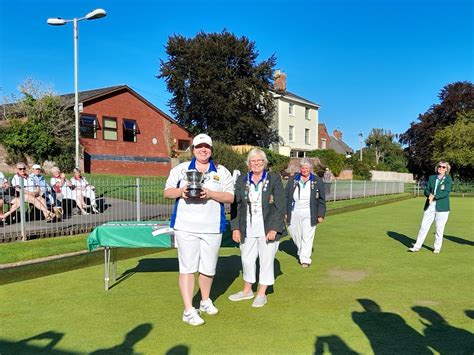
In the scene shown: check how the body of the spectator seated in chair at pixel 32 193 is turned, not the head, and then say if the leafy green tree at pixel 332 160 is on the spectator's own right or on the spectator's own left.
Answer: on the spectator's own left

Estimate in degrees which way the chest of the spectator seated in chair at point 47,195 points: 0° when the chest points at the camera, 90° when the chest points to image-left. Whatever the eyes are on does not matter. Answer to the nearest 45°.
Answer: approximately 315°

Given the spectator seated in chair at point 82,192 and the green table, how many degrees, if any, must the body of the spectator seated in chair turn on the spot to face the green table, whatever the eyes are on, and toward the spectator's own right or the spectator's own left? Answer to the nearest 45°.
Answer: approximately 45° to the spectator's own right

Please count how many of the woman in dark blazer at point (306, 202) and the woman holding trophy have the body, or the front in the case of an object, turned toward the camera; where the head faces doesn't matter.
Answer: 2

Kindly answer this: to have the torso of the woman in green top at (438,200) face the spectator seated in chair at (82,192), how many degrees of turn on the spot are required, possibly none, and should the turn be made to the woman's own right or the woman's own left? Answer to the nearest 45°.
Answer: approximately 45° to the woman's own right

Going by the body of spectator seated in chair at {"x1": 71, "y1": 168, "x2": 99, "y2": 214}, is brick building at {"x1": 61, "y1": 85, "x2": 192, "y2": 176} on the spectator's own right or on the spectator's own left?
on the spectator's own left

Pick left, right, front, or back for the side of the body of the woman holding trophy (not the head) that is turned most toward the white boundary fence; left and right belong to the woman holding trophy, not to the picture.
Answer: back

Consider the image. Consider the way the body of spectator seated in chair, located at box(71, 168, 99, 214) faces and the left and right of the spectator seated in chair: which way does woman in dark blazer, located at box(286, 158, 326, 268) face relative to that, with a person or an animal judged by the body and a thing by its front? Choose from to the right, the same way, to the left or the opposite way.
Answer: to the right
